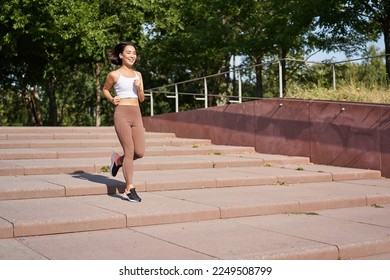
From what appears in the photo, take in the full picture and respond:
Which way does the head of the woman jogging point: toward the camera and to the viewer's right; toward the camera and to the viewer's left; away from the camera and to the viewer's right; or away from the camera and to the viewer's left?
toward the camera and to the viewer's right

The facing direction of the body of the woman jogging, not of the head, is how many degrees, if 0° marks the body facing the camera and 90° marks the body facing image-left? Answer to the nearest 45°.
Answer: approximately 315°

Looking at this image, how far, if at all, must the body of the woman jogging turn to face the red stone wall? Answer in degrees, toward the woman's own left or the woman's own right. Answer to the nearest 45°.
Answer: approximately 90° to the woman's own left
